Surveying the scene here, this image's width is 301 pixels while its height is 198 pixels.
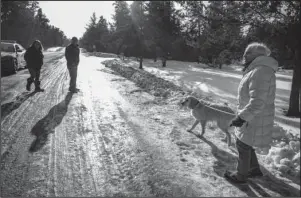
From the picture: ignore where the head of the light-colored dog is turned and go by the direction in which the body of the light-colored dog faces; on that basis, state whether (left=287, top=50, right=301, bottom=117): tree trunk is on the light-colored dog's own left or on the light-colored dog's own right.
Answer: on the light-colored dog's own right

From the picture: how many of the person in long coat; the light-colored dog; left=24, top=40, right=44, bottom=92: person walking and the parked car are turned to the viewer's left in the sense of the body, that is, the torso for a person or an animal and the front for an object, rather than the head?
2

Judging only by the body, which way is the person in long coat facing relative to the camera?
to the viewer's left

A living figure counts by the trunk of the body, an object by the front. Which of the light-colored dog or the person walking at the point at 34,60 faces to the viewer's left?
the light-colored dog

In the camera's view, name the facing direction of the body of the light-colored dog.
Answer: to the viewer's left
